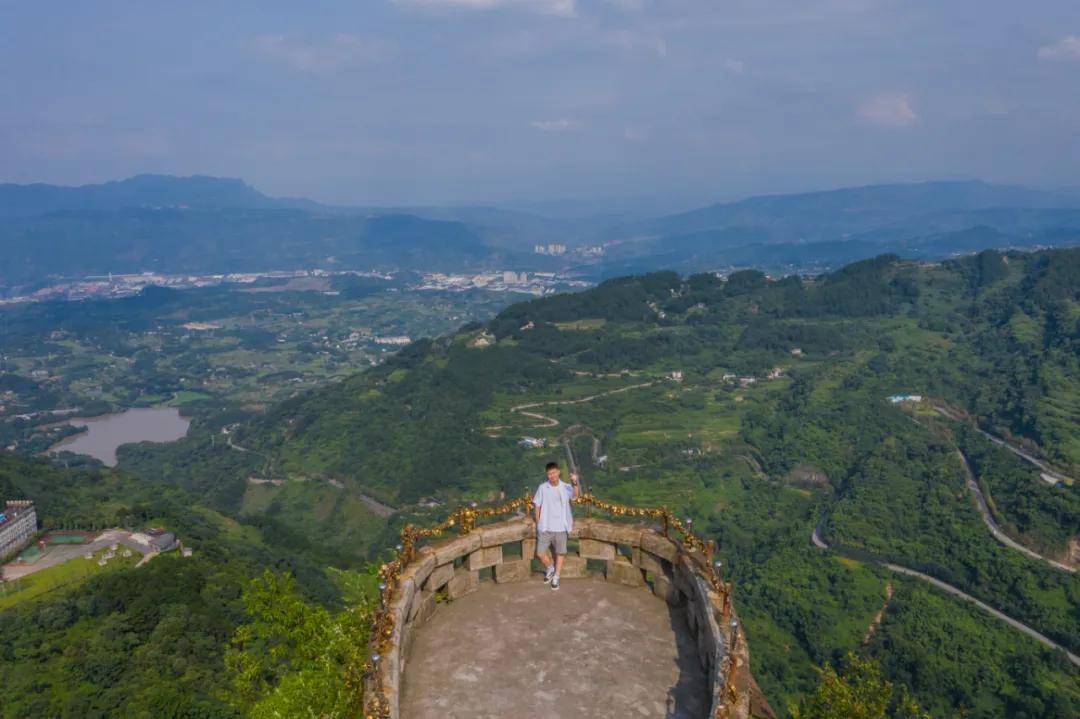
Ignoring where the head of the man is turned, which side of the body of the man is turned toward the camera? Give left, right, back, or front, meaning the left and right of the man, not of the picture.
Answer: front
